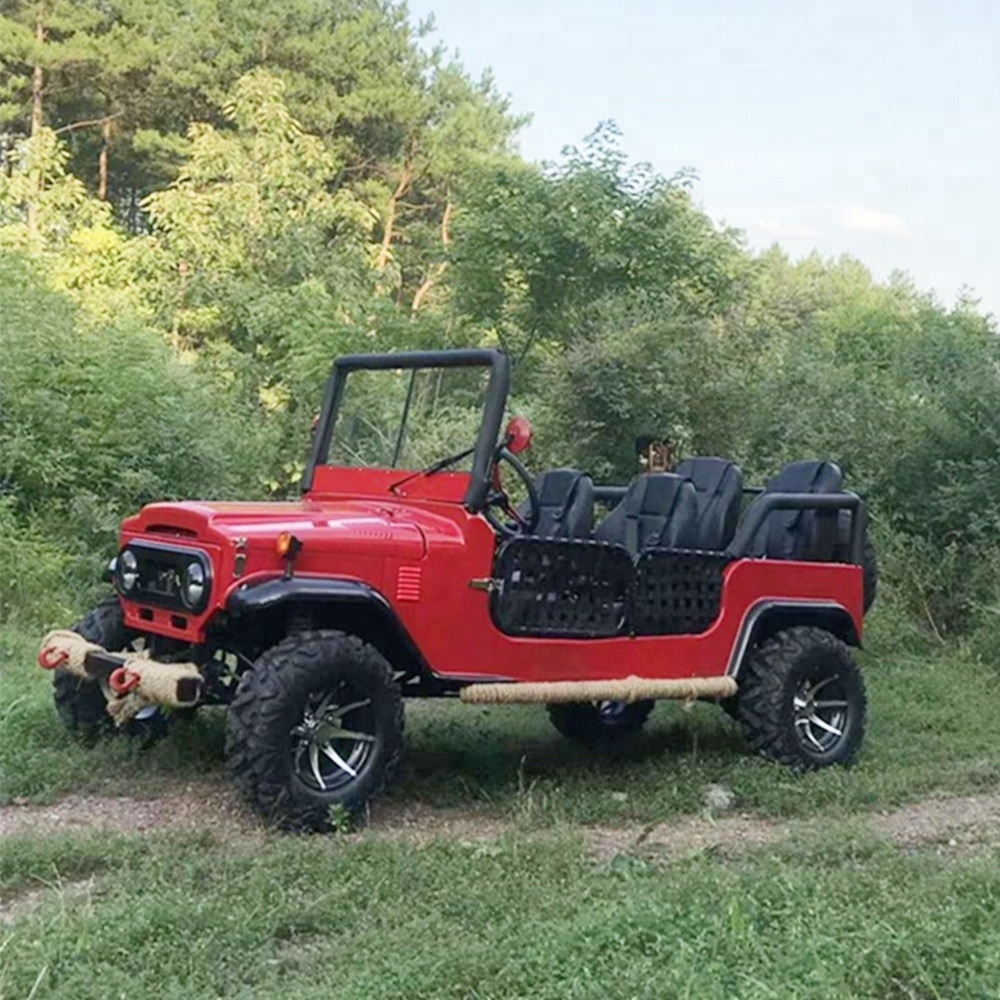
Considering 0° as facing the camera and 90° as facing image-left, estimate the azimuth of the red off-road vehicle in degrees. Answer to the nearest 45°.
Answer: approximately 45°

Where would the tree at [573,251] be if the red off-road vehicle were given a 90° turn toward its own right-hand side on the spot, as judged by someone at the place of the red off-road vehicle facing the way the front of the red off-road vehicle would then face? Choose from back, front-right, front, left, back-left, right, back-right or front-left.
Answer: front-right
